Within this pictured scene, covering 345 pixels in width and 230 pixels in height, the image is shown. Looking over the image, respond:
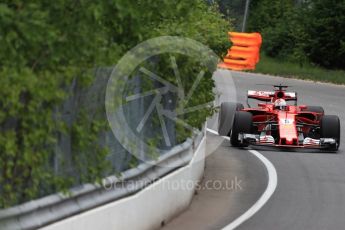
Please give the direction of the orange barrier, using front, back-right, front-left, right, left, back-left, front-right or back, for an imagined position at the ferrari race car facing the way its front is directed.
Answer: back

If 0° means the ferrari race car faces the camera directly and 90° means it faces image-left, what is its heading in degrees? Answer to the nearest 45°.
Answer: approximately 0°

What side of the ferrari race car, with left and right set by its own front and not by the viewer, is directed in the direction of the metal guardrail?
front

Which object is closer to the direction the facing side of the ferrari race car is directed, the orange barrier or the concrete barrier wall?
the concrete barrier wall

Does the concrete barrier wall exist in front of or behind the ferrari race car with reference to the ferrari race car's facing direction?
in front

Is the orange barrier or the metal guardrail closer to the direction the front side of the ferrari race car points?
the metal guardrail
